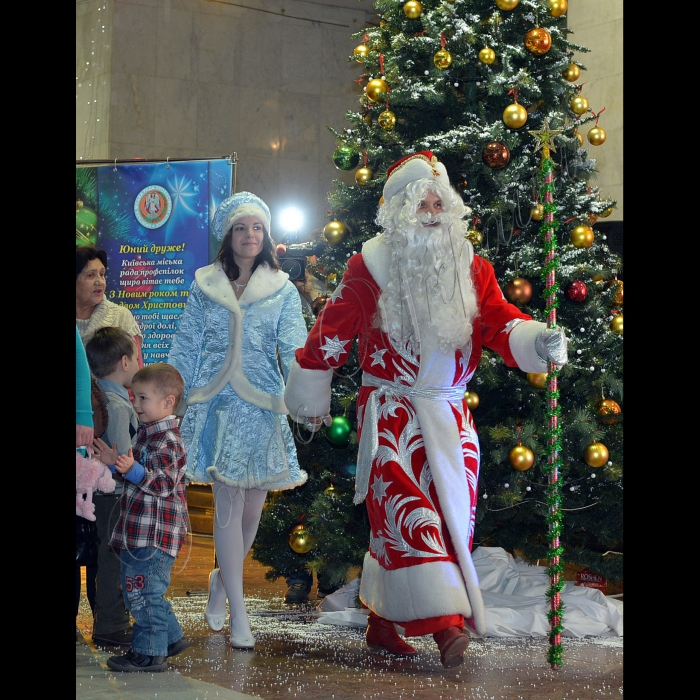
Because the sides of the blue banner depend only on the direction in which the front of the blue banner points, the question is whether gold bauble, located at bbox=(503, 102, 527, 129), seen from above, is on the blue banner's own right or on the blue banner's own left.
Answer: on the blue banner's own left

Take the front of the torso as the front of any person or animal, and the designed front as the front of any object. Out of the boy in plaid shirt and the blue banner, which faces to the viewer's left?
the boy in plaid shirt

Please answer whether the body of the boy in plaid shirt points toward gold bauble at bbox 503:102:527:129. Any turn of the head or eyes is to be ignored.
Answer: no

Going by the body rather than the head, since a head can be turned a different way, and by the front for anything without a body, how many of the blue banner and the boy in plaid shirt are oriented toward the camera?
1

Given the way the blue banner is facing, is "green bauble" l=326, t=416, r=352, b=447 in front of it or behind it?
in front

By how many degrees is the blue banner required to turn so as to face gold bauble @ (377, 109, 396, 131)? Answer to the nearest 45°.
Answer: approximately 45° to its left

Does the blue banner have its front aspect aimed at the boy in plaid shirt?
yes

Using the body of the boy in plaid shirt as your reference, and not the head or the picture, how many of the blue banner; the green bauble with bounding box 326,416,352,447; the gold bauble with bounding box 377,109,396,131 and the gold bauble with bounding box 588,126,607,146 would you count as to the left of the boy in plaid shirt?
0

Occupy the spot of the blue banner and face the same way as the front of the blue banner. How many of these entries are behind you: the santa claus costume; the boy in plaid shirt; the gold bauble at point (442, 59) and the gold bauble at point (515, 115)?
0

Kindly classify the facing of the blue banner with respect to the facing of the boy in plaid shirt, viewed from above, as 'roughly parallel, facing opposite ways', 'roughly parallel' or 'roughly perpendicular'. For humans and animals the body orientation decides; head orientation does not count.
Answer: roughly perpendicular

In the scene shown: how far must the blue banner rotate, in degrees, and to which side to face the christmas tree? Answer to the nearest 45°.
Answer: approximately 45° to its left

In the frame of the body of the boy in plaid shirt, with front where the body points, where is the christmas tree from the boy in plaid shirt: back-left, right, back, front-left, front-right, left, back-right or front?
back-right

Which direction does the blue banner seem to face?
toward the camera
